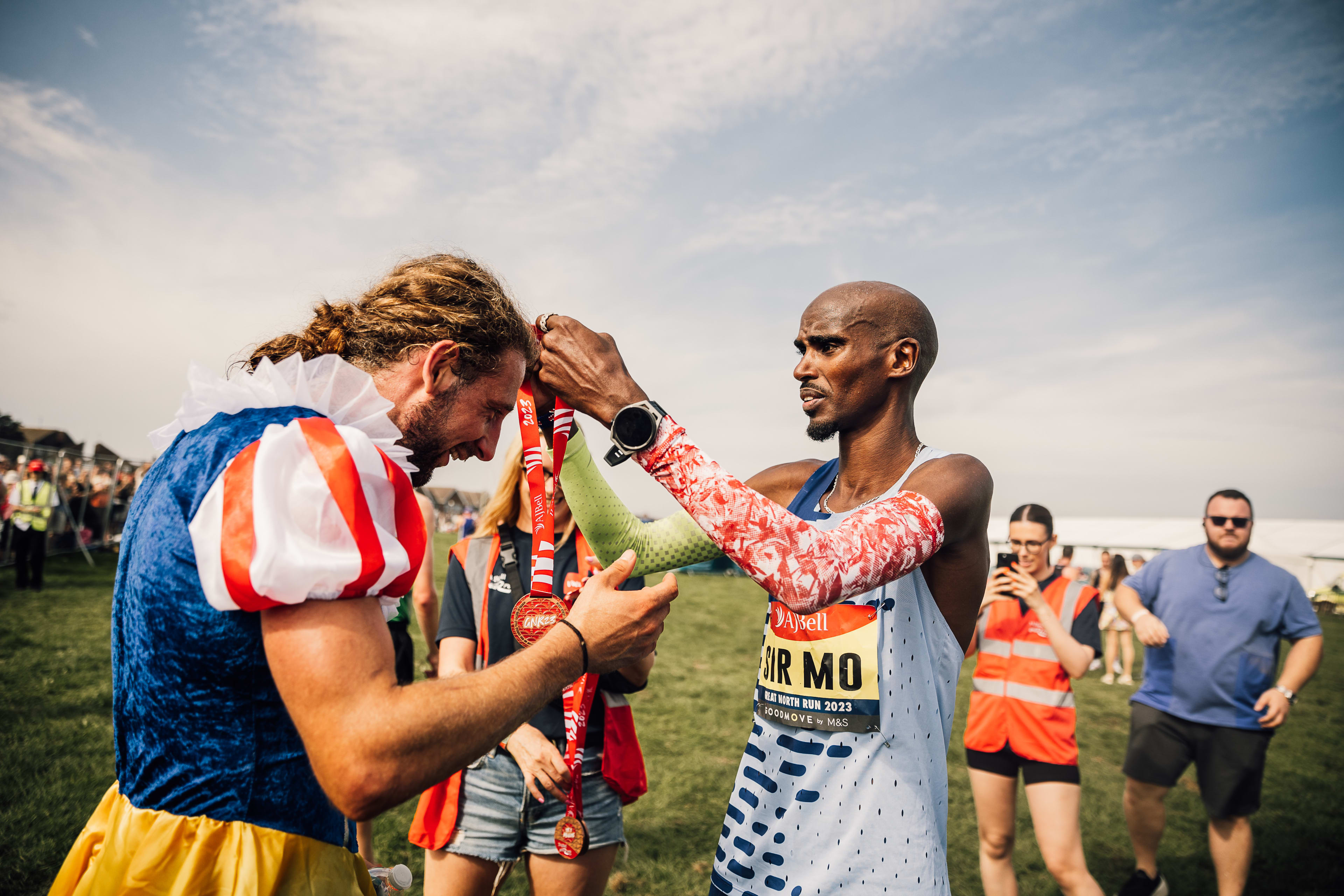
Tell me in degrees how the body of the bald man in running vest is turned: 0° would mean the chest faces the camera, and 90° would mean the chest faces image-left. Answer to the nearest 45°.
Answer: approximately 45°

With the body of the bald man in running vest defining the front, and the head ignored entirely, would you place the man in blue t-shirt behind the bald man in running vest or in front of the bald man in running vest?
behind

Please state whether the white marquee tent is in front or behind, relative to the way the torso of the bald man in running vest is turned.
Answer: behind

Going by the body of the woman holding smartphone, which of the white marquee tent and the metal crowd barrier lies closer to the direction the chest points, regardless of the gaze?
the metal crowd barrier

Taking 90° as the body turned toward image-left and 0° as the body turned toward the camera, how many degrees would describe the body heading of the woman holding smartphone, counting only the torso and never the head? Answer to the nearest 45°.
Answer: approximately 45°

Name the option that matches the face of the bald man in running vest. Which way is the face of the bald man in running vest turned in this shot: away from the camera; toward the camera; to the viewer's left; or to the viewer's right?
to the viewer's left

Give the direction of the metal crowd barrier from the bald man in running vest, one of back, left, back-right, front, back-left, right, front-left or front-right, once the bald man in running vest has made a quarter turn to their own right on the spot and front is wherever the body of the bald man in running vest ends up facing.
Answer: front

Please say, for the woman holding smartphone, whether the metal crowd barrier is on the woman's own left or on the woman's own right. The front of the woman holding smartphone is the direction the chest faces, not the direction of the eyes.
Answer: on the woman's own right

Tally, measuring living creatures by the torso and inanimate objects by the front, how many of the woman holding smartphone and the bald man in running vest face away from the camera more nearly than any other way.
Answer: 0
